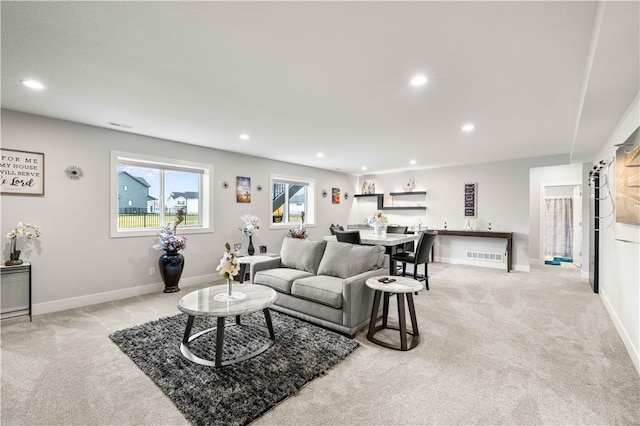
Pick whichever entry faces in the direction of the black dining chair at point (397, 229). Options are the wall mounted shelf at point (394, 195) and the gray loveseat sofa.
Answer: the wall mounted shelf

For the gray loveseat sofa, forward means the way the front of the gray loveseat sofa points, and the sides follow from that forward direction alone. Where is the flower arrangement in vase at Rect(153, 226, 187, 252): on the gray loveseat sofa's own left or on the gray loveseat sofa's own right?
on the gray loveseat sofa's own right

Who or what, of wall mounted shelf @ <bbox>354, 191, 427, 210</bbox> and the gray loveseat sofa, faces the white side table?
the wall mounted shelf

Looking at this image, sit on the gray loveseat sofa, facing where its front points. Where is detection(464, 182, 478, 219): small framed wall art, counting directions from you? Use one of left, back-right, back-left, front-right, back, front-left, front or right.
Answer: back

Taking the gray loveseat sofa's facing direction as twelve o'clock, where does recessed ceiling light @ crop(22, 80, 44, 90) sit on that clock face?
The recessed ceiling light is roughly at 1 o'clock from the gray loveseat sofa.

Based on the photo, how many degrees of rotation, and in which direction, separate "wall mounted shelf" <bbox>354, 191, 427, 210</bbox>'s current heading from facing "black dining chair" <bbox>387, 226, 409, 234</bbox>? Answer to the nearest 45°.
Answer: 0° — it already faces it

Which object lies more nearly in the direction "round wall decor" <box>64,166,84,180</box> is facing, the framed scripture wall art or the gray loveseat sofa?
the gray loveseat sofa
